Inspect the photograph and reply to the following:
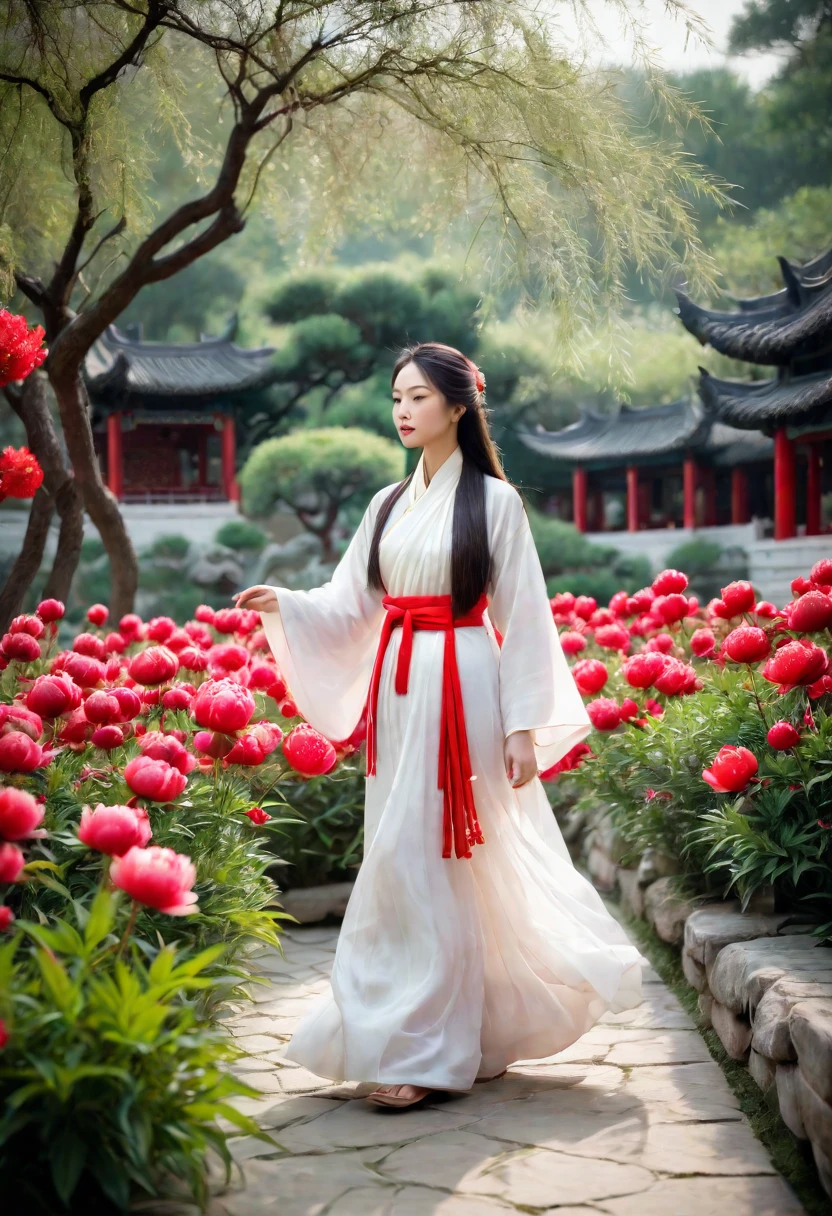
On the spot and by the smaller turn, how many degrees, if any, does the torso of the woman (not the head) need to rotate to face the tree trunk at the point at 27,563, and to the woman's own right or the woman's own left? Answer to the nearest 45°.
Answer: approximately 90° to the woman's own right

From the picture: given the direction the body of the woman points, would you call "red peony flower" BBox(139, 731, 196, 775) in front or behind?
in front

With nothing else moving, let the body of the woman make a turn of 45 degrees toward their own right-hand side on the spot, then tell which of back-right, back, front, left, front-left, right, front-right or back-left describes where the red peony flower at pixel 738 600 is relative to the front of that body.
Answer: back-right

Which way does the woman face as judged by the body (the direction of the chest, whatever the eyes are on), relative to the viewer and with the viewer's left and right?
facing the viewer and to the left of the viewer

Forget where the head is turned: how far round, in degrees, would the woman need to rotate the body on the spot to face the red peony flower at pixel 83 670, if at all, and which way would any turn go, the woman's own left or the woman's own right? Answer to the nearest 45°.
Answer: approximately 45° to the woman's own right

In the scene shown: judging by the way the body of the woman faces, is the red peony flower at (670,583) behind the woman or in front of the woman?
behind

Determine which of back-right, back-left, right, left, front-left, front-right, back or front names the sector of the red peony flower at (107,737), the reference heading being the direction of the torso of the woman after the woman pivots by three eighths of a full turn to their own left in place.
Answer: back

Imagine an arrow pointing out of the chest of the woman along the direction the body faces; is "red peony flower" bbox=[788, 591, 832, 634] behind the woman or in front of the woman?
behind

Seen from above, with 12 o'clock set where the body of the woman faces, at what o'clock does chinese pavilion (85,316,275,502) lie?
The chinese pavilion is roughly at 4 o'clock from the woman.

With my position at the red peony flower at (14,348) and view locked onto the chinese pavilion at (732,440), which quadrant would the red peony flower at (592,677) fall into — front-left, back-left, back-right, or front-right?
front-right

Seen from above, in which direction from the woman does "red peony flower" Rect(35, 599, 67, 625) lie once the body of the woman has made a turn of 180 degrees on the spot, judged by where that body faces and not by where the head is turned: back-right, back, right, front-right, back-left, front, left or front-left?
left

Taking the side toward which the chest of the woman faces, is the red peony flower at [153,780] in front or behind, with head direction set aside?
in front

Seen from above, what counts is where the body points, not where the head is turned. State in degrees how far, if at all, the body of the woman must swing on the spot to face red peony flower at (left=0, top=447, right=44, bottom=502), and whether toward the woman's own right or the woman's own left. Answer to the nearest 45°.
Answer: approximately 45° to the woman's own right
